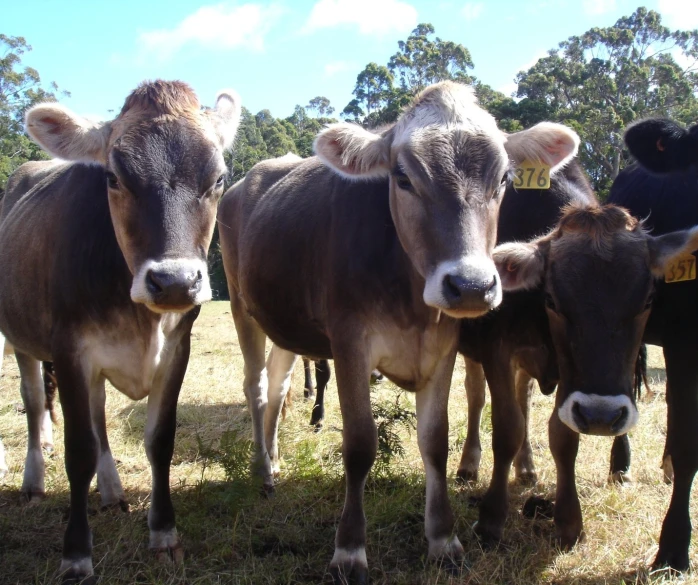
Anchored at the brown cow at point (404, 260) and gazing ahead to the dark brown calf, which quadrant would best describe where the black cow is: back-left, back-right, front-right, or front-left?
front-left

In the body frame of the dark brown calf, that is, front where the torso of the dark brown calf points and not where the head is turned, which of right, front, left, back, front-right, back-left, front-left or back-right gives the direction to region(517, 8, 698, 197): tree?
back

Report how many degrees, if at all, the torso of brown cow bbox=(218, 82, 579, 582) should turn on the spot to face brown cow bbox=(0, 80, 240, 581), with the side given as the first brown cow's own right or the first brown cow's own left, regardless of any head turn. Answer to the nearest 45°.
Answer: approximately 135° to the first brown cow's own right

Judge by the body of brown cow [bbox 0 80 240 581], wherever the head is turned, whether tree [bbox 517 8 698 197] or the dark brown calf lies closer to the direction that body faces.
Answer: the dark brown calf

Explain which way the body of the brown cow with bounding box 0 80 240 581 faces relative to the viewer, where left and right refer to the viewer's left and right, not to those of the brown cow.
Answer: facing the viewer and to the right of the viewer

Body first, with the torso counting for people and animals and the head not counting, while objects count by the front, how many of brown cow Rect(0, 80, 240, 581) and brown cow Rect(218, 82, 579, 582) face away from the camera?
0

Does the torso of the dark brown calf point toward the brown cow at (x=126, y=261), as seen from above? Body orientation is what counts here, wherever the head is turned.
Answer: no

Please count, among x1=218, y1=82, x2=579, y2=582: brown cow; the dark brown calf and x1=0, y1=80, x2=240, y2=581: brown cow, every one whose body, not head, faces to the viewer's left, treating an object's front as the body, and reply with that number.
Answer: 0

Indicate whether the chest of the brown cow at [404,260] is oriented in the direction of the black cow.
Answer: no

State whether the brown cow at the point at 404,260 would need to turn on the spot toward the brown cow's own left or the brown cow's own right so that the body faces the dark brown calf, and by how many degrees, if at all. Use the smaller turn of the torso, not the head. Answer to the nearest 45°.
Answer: approximately 45° to the brown cow's own left

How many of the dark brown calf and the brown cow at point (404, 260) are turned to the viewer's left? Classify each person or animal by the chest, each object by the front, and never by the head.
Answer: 0

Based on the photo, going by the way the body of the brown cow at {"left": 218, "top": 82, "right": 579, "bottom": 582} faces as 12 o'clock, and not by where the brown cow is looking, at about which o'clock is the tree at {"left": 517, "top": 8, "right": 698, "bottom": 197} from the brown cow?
The tree is roughly at 8 o'clock from the brown cow.

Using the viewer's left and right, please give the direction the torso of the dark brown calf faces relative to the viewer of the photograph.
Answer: facing the viewer

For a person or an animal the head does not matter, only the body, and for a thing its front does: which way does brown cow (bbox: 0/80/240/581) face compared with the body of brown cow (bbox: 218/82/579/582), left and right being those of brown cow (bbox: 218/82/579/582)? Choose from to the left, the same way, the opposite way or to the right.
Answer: the same way
